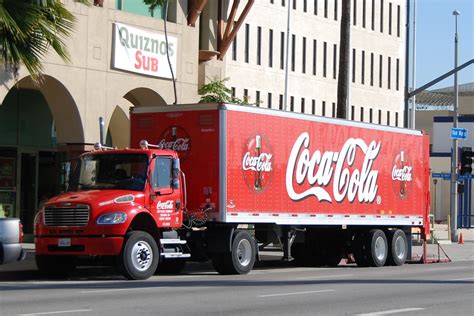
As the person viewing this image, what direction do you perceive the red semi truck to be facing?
facing the viewer and to the left of the viewer

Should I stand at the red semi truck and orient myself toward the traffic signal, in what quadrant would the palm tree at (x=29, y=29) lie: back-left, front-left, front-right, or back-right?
back-left

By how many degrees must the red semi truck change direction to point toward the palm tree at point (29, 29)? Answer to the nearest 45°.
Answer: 0° — it already faces it

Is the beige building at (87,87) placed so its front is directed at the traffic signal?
no

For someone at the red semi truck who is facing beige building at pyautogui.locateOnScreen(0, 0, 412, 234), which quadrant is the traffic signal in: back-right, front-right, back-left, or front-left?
front-right

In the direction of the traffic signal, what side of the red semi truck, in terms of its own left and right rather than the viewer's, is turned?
back

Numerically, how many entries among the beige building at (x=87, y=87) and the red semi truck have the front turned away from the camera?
0

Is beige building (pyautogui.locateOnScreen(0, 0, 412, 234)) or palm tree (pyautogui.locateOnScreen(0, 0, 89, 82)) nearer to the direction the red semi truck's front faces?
the palm tree

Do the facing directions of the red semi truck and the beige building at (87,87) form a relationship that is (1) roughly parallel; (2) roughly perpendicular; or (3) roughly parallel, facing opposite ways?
roughly perpendicular

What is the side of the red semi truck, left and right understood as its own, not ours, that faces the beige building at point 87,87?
right

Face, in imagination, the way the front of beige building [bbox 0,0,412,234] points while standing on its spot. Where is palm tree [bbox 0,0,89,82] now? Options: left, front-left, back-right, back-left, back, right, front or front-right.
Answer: front-right
